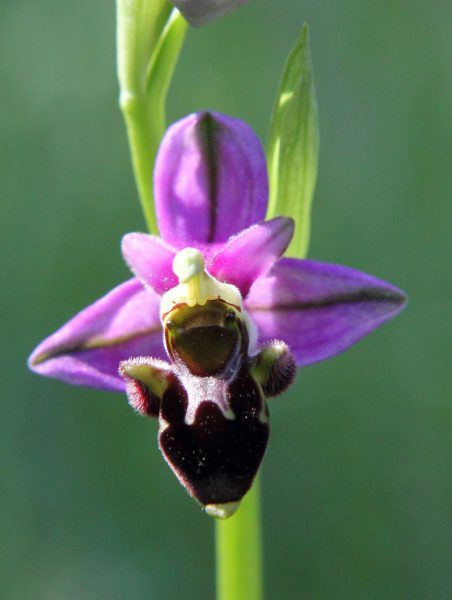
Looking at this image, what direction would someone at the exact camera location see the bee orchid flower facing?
facing the viewer
